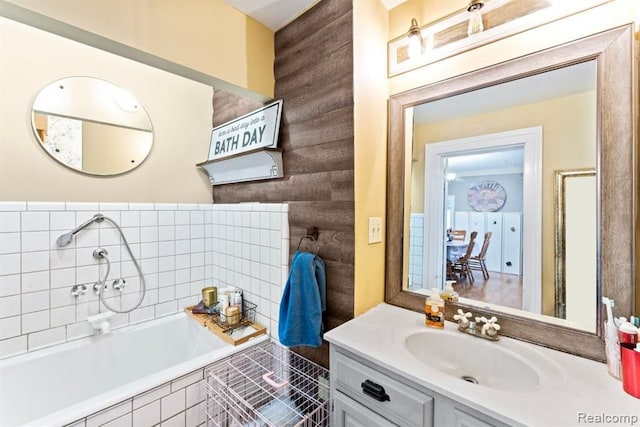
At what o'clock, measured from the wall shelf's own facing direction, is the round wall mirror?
The round wall mirror is roughly at 2 o'clock from the wall shelf.

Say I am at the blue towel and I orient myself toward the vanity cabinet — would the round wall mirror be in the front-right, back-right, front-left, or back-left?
back-right

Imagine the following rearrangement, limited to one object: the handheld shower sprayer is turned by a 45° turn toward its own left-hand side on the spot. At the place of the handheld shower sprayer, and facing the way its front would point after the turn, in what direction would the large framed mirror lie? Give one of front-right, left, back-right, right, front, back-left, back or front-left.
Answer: front-left

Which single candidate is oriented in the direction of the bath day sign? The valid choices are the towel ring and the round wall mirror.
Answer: the round wall mirror

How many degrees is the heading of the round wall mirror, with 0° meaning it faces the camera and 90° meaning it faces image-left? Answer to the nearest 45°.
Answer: approximately 315°

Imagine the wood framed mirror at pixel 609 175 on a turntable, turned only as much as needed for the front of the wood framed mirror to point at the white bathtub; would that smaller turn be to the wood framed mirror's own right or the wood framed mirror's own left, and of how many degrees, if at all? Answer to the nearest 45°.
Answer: approximately 45° to the wood framed mirror's own right

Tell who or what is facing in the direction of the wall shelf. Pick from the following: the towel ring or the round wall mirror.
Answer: the round wall mirror

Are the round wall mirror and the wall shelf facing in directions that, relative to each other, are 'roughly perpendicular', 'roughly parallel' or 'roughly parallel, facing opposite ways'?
roughly perpendicular

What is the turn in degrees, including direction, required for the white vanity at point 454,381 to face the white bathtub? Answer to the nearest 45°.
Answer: approximately 45° to its right
